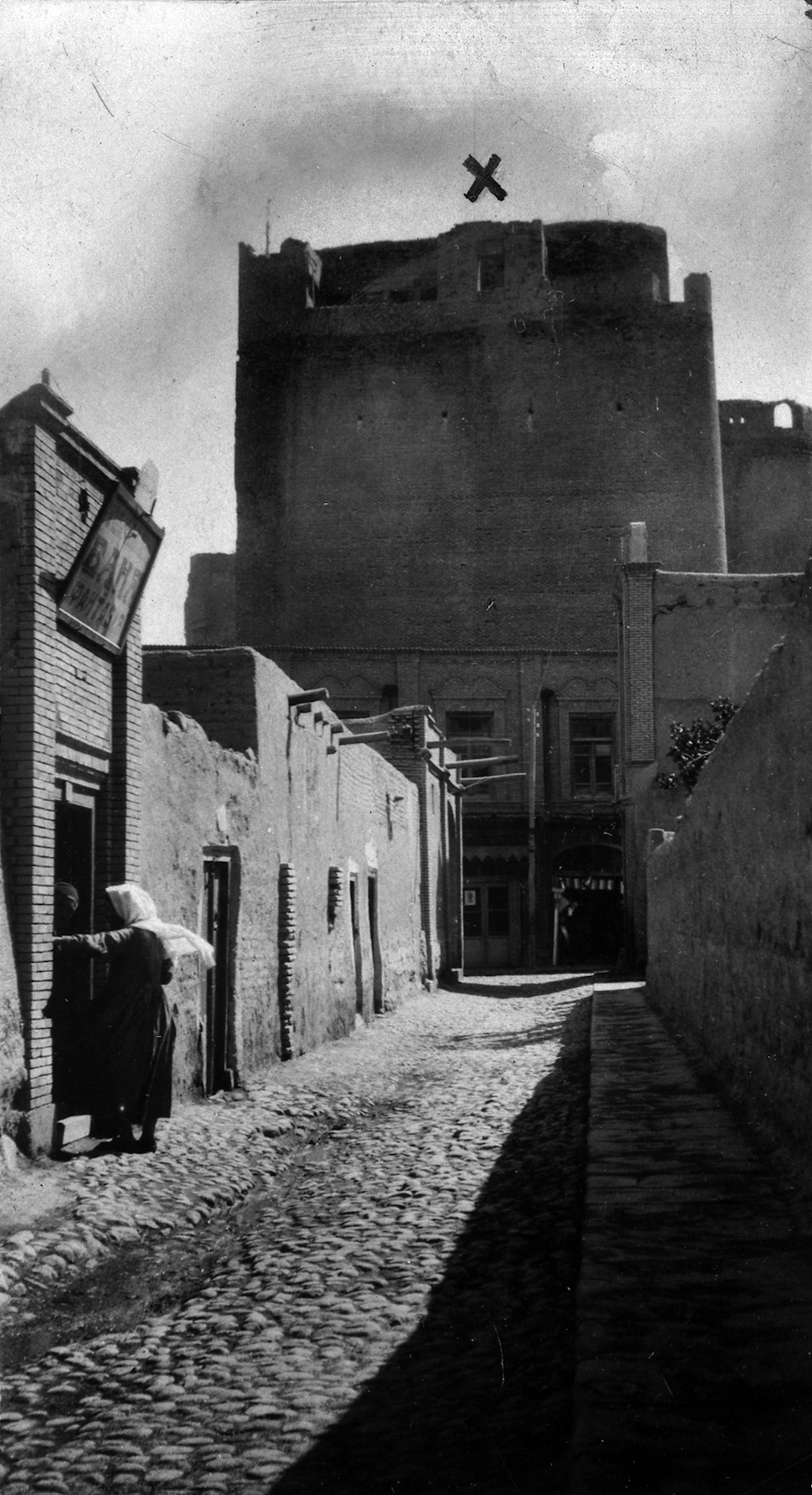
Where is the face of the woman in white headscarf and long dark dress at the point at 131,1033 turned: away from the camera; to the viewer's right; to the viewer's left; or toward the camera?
to the viewer's left

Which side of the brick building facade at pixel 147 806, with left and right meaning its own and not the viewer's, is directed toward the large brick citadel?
left

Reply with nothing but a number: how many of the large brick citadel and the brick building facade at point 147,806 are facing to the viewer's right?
1

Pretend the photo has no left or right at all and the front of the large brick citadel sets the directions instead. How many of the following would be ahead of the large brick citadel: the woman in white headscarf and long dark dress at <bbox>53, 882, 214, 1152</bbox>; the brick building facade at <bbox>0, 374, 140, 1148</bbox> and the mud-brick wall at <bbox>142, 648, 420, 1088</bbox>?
3

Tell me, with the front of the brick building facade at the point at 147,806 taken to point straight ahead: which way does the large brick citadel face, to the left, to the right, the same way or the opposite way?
to the right

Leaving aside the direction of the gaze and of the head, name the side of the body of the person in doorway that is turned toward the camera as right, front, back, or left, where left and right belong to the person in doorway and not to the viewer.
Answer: right

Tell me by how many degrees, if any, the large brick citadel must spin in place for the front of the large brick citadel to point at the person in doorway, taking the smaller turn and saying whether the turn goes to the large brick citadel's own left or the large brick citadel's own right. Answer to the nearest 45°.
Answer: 0° — it already faces them

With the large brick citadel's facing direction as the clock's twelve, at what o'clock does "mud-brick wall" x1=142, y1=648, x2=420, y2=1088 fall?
The mud-brick wall is roughly at 12 o'clock from the large brick citadel.

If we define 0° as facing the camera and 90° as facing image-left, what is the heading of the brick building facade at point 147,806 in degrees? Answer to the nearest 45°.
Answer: approximately 270°

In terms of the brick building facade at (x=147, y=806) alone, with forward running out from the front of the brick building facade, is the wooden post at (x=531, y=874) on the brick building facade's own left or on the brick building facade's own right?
on the brick building facade's own left
